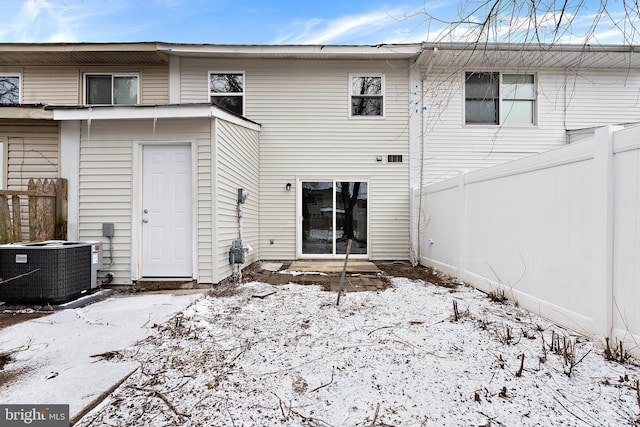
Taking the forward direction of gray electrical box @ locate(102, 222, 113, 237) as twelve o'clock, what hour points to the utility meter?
The utility meter is roughly at 9 o'clock from the gray electrical box.

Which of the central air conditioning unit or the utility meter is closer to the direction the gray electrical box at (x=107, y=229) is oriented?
the central air conditioning unit

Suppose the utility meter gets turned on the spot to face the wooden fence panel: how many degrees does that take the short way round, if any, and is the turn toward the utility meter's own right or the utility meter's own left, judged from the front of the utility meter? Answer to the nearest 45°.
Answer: approximately 180°

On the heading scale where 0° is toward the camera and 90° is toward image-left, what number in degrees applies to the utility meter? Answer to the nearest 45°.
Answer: approximately 270°

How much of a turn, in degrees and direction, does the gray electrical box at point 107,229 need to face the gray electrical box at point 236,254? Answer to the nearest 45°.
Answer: approximately 90° to its left

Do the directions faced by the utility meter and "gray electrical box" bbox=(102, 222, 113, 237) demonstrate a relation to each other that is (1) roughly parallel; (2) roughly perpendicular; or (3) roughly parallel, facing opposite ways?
roughly perpendicular

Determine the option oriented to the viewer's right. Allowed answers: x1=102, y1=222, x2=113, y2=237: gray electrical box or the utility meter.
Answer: the utility meter

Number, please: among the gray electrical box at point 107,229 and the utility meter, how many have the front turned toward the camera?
1

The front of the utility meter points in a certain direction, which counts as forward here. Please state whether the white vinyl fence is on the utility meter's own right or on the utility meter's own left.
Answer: on the utility meter's own right

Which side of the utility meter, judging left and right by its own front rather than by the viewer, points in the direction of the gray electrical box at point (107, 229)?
back
